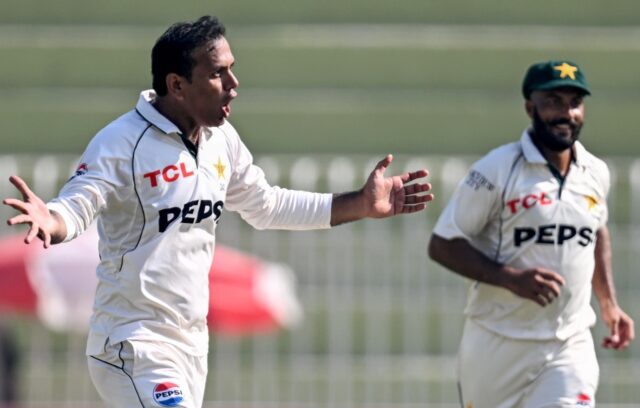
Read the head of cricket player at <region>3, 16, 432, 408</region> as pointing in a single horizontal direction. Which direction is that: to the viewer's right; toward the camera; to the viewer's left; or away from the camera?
to the viewer's right

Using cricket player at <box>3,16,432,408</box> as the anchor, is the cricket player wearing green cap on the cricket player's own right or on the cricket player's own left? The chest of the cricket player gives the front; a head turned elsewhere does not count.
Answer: on the cricket player's own left

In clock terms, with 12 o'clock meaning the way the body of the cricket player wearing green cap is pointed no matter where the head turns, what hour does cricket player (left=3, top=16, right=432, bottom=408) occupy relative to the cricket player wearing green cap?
The cricket player is roughly at 3 o'clock from the cricket player wearing green cap.

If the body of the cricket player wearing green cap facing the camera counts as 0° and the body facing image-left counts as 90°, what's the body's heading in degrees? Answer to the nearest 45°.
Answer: approximately 315°

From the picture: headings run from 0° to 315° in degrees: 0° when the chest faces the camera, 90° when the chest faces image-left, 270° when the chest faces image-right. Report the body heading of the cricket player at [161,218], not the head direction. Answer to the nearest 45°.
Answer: approximately 315°

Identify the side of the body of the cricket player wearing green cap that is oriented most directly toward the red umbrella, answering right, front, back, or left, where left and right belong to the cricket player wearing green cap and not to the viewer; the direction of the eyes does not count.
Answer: back

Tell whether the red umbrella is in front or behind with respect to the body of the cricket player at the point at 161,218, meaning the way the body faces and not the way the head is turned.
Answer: behind
